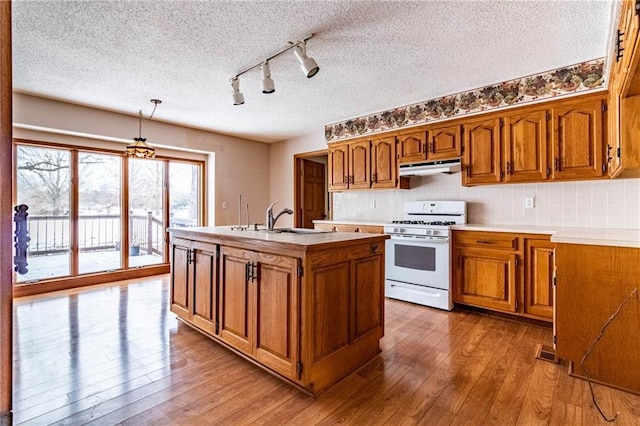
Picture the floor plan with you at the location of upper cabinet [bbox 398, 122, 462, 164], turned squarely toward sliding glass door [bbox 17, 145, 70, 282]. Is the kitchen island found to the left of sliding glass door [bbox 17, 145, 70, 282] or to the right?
left

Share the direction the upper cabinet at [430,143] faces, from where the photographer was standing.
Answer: facing the viewer and to the left of the viewer

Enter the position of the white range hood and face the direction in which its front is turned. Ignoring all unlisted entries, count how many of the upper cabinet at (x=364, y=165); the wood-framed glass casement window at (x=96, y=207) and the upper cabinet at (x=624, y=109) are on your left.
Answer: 1

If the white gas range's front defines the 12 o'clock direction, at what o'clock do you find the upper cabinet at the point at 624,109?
The upper cabinet is roughly at 9 o'clock from the white gas range.

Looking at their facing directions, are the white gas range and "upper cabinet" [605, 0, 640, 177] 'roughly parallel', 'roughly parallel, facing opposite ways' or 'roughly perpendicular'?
roughly perpendicular

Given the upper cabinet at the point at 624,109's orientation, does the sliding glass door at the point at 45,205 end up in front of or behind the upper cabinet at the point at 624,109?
in front

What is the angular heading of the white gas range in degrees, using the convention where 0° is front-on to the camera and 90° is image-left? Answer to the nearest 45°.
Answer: approximately 45°

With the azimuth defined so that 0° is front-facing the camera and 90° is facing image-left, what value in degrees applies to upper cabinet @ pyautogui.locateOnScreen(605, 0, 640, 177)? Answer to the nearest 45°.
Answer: approximately 90°
